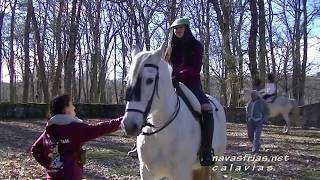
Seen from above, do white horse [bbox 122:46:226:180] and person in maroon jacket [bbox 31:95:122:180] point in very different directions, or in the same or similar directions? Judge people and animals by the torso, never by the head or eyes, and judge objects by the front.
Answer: very different directions

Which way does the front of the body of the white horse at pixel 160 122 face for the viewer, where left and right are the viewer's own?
facing the viewer and to the left of the viewer

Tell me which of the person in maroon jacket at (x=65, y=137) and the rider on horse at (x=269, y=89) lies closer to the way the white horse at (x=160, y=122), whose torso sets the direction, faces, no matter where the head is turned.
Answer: the person in maroon jacket

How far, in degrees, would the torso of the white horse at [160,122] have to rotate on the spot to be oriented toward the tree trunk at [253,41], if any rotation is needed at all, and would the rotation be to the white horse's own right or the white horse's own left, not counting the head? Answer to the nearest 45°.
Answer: approximately 135° to the white horse's own right

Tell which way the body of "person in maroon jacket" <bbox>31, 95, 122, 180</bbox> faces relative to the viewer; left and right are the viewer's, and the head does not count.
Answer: facing away from the viewer and to the right of the viewer

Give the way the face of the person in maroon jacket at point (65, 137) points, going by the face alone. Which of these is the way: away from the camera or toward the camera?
away from the camera

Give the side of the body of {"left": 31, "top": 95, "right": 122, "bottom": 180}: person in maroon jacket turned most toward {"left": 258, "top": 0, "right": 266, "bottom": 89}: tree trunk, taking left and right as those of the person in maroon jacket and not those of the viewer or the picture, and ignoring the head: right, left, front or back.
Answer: front
